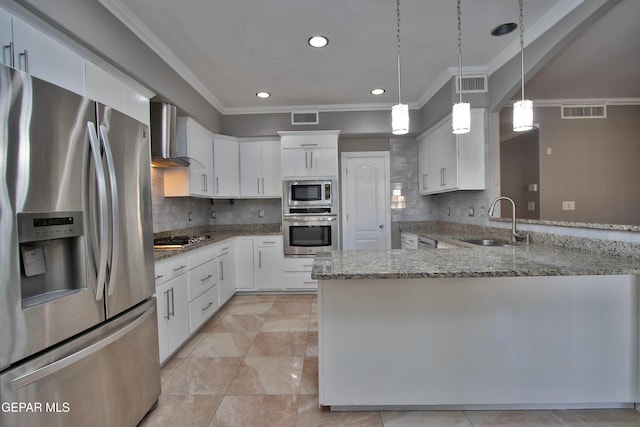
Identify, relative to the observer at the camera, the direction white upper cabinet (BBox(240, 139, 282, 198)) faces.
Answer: facing the viewer

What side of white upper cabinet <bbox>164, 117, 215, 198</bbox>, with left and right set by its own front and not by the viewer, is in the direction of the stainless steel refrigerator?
right

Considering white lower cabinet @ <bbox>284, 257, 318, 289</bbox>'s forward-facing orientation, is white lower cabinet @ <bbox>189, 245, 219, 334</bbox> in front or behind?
in front

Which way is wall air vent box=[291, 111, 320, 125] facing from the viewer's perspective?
toward the camera

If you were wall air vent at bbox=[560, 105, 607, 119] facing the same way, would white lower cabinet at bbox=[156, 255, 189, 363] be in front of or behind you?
in front

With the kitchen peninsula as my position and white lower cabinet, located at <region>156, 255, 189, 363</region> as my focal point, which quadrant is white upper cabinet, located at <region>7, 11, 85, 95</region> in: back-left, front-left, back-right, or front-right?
front-left

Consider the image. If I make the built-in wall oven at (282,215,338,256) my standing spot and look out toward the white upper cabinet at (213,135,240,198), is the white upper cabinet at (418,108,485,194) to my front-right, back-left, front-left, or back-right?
back-left

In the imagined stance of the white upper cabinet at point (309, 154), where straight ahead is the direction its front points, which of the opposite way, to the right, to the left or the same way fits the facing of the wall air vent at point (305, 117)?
the same way

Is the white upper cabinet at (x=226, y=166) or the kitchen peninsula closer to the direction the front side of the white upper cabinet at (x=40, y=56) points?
the kitchen peninsula

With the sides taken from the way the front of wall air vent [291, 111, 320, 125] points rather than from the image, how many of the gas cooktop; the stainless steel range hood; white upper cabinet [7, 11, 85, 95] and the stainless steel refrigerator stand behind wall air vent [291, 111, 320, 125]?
0

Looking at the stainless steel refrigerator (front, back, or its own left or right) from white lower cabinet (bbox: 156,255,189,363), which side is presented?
left

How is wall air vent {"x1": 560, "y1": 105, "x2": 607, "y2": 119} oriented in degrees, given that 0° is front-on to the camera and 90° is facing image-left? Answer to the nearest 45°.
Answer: approximately 0°
